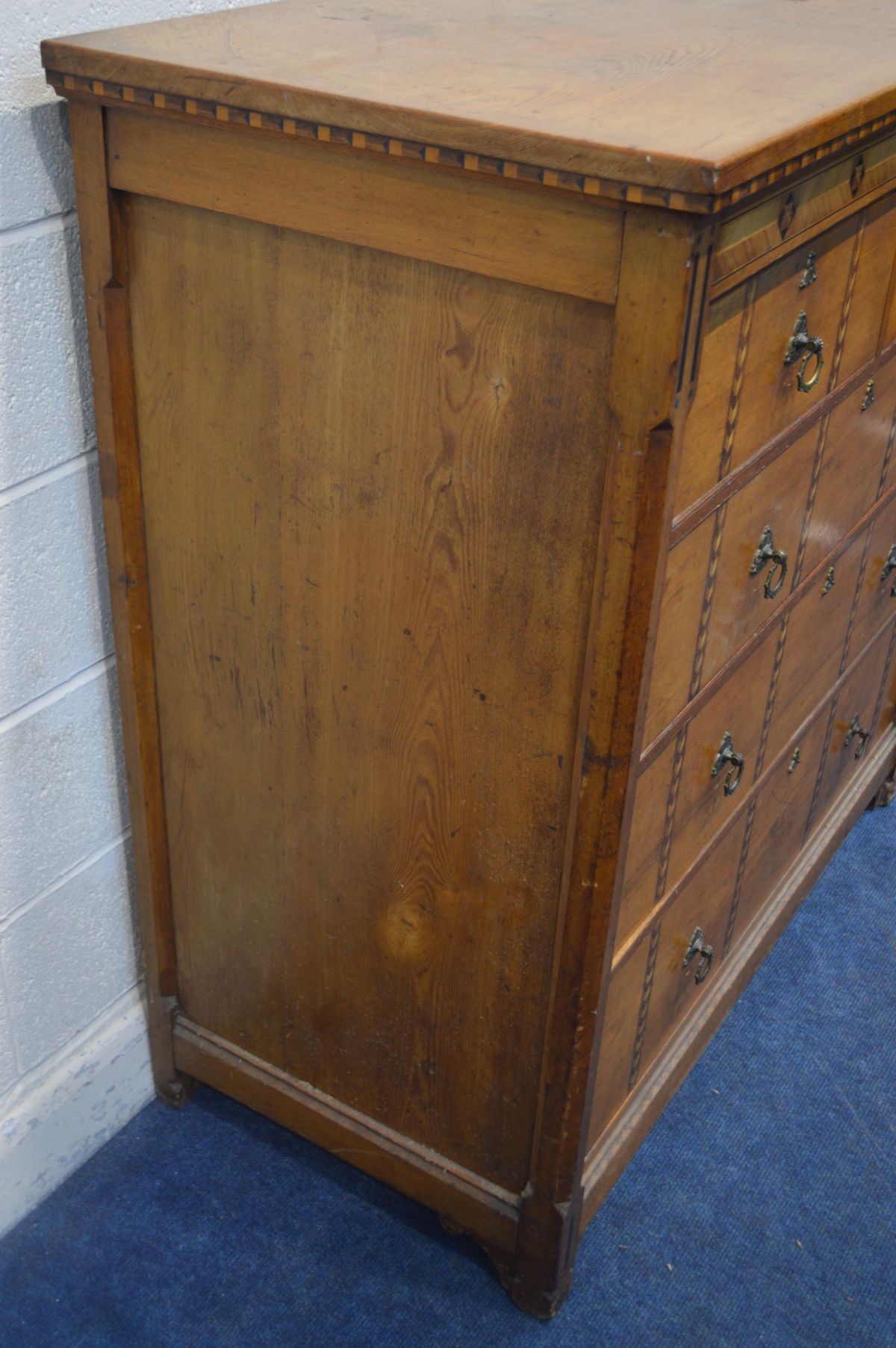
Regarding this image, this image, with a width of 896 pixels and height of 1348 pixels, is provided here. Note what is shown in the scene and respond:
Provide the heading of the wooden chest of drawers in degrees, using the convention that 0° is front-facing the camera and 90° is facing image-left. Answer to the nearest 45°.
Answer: approximately 315°
